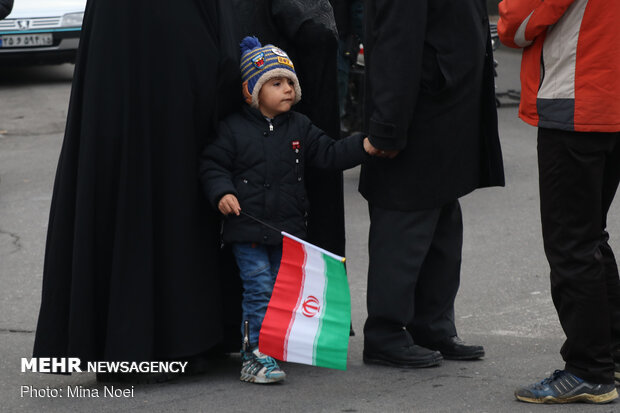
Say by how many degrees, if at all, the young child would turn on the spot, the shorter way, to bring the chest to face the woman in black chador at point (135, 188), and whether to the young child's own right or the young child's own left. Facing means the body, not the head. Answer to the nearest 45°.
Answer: approximately 135° to the young child's own right

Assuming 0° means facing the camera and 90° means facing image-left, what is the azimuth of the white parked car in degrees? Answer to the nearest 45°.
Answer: approximately 0°

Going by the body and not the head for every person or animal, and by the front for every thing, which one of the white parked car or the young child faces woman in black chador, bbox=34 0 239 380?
the white parked car

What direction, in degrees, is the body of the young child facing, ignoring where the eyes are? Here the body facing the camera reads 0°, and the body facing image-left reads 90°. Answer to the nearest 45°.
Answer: approximately 315°

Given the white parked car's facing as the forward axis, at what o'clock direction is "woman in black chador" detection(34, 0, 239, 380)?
The woman in black chador is roughly at 12 o'clock from the white parked car.

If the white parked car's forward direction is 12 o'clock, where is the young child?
The young child is roughly at 12 o'clock from the white parked car.
